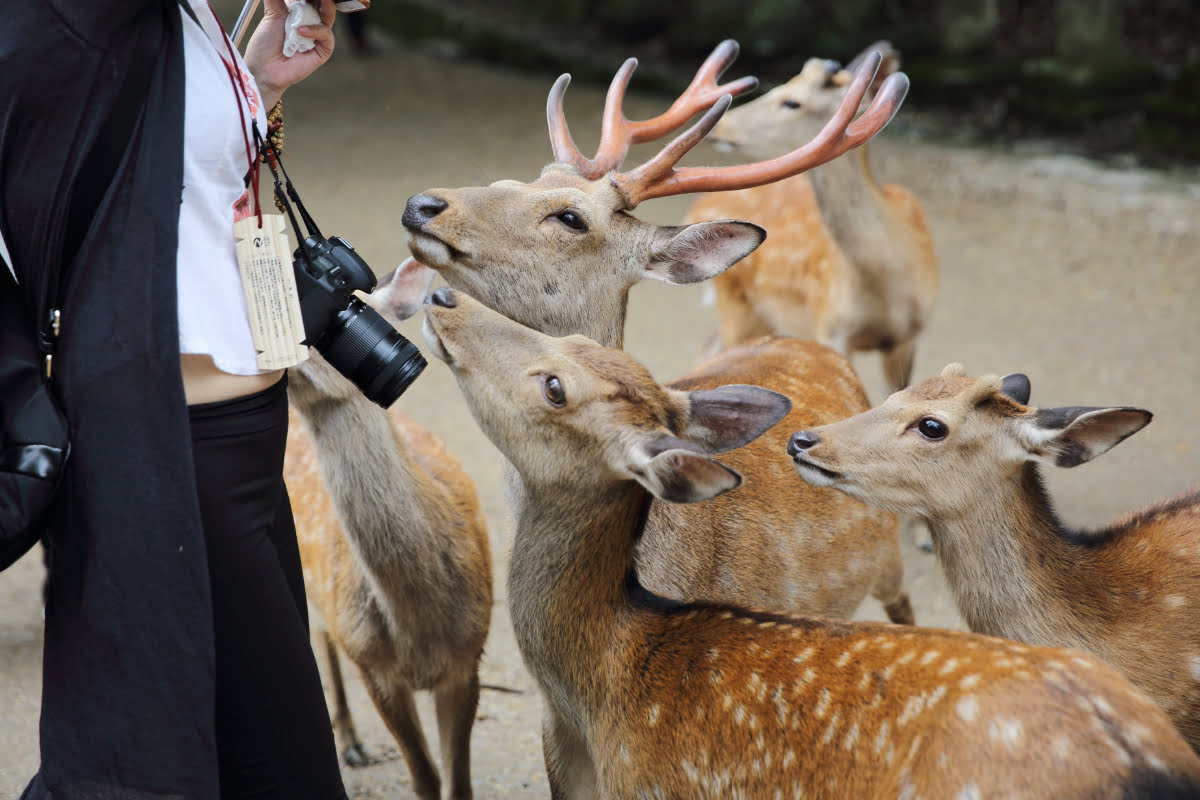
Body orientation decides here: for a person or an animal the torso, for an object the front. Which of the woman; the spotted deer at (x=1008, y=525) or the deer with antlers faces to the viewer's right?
the woman

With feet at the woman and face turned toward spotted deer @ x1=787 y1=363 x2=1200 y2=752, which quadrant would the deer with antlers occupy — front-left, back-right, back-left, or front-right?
front-left

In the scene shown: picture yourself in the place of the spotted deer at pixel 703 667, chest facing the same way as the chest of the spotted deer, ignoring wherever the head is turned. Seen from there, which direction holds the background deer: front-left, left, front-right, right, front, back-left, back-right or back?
right

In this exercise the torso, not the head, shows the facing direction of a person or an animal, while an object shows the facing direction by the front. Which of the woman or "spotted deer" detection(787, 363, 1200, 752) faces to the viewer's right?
the woman

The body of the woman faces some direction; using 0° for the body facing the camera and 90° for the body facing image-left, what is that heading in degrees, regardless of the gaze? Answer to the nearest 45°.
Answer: approximately 270°

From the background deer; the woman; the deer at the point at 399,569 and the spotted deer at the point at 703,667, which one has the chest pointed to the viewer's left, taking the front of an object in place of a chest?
the spotted deer

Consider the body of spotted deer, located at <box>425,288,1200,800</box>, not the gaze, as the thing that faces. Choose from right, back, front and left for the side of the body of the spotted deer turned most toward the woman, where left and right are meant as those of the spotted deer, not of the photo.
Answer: front

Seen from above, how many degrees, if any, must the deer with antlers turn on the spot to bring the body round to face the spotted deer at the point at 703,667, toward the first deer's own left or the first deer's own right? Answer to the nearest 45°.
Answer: approximately 90° to the first deer's own left

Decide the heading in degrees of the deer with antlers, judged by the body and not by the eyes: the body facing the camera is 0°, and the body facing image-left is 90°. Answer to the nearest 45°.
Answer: approximately 90°

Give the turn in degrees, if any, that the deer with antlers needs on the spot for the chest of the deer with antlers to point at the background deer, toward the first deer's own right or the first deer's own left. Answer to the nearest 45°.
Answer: approximately 90° to the first deer's own right

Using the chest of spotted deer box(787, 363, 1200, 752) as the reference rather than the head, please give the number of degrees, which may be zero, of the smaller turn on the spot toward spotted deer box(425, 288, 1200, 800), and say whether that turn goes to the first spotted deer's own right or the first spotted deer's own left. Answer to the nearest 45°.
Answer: approximately 45° to the first spotted deer's own left

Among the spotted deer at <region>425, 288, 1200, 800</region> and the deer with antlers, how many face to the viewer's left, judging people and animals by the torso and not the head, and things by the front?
2

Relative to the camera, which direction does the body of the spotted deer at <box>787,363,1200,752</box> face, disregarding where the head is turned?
to the viewer's left

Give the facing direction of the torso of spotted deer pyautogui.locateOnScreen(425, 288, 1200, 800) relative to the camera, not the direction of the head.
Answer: to the viewer's left
